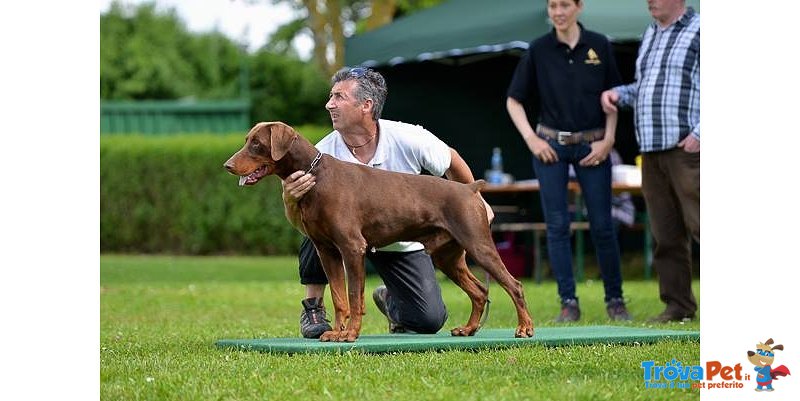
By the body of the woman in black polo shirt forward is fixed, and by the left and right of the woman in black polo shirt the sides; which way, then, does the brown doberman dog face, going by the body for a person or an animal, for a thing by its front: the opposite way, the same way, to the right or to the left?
to the right

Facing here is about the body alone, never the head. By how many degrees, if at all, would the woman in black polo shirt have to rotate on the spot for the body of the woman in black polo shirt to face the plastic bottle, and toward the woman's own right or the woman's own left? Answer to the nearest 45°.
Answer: approximately 180°

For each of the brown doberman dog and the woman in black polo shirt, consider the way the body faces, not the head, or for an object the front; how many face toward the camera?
1

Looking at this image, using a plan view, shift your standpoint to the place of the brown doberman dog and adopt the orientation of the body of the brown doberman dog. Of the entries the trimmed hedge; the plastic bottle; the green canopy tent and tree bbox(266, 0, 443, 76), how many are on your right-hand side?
4

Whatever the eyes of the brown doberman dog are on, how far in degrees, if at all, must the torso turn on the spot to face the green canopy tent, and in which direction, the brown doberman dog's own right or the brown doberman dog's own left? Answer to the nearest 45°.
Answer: approximately 90° to the brown doberman dog's own right

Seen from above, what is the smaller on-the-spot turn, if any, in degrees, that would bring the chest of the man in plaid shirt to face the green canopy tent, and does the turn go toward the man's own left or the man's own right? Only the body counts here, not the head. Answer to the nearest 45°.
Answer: approximately 135° to the man's own right

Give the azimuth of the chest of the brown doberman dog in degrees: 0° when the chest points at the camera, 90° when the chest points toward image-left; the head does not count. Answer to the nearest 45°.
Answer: approximately 90°

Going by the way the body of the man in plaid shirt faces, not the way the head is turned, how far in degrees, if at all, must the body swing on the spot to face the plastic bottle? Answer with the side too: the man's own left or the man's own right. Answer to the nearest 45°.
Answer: approximately 135° to the man's own right

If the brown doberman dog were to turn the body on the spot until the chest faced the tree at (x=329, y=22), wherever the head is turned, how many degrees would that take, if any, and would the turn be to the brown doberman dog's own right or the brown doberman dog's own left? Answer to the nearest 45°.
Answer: approximately 90° to the brown doberman dog's own right

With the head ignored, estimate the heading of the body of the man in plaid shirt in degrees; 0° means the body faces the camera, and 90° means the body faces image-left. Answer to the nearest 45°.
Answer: approximately 45°

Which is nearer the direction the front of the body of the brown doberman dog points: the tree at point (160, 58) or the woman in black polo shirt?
the tree

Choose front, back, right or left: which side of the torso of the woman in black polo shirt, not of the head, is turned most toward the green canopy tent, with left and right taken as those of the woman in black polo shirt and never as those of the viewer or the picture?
back

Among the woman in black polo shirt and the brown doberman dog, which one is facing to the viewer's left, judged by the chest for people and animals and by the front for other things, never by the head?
the brown doberman dog
